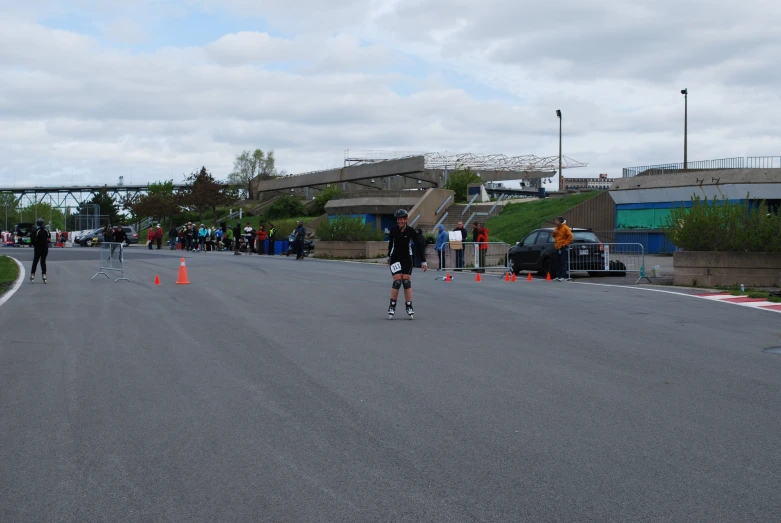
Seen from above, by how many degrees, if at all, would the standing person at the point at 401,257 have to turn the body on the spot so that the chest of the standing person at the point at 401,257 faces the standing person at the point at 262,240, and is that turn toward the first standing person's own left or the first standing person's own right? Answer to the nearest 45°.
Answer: approximately 180°

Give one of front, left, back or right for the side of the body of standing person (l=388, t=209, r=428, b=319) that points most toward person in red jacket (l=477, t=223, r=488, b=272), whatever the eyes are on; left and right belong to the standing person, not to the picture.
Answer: back

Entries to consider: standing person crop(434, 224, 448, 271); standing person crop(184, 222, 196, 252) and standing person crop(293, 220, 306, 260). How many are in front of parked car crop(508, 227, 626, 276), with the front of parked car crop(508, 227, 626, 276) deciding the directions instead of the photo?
3

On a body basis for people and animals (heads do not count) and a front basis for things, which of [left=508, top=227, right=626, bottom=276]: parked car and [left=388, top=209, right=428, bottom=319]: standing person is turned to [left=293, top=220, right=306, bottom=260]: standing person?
the parked car

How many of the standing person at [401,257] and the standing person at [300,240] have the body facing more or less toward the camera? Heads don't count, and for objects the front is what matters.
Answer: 2

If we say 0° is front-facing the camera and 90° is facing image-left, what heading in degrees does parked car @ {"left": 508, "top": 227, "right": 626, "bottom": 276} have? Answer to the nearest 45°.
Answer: approximately 135°

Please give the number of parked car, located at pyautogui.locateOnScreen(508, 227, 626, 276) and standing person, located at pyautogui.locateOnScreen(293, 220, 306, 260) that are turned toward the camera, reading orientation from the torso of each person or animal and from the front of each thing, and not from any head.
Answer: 1

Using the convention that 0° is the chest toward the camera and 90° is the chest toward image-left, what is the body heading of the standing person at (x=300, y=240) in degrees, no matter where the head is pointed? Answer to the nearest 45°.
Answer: approximately 0°

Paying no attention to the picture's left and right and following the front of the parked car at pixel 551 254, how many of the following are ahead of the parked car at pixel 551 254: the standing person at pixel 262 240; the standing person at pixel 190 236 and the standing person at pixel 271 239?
3

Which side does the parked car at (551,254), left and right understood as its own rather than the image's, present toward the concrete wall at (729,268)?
back

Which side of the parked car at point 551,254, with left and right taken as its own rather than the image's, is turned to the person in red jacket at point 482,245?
front

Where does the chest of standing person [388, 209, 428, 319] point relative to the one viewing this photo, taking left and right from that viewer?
facing the viewer
